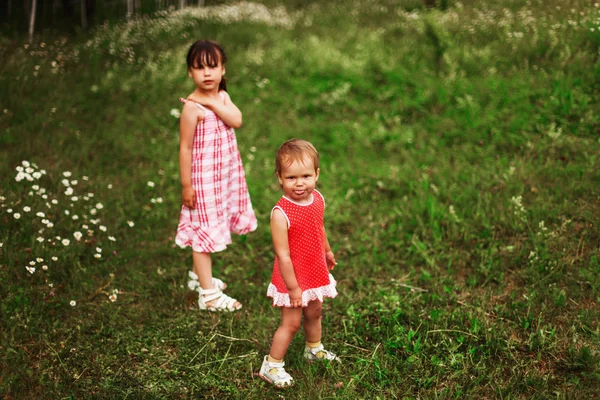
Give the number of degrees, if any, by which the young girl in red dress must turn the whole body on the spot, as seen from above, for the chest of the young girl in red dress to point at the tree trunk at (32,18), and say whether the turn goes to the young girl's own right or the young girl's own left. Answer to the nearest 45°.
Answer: approximately 180°

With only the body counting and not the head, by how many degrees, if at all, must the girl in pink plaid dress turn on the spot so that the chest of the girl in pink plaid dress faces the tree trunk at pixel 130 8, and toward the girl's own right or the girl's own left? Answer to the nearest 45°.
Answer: approximately 135° to the girl's own left

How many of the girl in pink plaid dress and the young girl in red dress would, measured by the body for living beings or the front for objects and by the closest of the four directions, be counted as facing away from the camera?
0

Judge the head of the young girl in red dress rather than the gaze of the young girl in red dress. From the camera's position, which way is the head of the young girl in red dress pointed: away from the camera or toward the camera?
toward the camera

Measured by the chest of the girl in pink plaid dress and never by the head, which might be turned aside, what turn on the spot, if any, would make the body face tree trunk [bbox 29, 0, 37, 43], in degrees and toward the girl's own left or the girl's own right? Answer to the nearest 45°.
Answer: approximately 180°

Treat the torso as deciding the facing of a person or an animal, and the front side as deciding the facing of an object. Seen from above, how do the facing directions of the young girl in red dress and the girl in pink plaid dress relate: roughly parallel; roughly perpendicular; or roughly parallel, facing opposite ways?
roughly parallel

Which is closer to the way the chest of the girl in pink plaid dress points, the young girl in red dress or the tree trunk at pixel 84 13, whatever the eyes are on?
the young girl in red dress

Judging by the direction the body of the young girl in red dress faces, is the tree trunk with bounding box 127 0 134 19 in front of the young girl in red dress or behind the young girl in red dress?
behind

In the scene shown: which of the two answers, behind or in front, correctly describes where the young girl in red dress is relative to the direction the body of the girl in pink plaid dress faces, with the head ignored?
in front

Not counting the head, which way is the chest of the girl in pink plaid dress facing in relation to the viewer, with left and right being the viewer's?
facing the viewer and to the right of the viewer

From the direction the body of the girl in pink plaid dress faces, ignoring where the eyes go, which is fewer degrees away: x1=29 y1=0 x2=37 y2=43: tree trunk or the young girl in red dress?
the young girl in red dress

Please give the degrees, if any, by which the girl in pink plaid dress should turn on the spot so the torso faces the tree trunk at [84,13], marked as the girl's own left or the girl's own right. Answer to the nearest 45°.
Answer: approximately 135° to the girl's own left

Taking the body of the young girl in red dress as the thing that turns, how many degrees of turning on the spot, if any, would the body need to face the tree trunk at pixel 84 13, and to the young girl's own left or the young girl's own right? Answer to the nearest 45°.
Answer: approximately 180°

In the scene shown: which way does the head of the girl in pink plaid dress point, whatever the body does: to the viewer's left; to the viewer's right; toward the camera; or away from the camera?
toward the camera

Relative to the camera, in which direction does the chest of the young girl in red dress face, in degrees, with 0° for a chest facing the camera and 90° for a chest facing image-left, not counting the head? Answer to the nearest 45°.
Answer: approximately 315°
